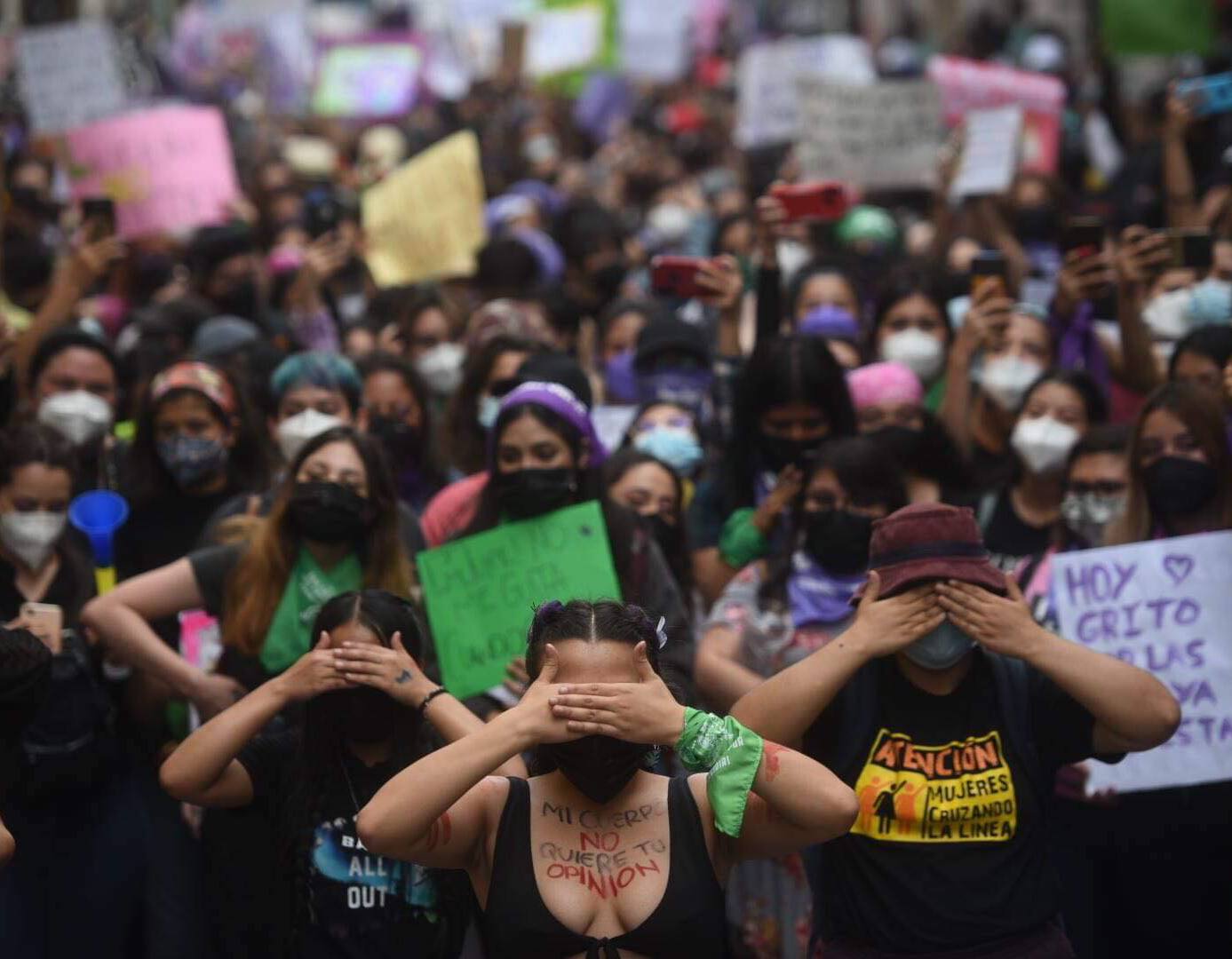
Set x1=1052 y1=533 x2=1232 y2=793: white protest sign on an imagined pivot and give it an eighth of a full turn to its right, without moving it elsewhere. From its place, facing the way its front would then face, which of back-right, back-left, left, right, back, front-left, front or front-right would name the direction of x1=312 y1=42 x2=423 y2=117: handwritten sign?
right

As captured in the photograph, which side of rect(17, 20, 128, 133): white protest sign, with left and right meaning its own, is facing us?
front

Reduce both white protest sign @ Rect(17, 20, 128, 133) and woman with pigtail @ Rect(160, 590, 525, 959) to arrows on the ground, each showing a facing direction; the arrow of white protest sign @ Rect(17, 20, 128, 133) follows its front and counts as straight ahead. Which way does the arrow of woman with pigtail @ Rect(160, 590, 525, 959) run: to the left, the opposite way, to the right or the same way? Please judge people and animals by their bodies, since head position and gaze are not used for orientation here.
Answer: the same way

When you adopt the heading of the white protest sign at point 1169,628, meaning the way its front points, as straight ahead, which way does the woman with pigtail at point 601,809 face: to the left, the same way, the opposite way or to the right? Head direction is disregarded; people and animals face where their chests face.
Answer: the same way

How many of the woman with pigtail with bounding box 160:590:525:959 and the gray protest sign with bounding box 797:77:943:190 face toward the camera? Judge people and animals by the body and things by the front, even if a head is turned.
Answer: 2

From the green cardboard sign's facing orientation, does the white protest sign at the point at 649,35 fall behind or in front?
behind

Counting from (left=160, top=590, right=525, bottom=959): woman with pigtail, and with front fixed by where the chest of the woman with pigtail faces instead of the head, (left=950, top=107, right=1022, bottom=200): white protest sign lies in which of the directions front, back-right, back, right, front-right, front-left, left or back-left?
back-left

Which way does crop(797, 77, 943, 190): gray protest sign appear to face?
toward the camera

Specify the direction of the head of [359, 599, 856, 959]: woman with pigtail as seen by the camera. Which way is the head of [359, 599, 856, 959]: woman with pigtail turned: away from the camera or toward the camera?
toward the camera

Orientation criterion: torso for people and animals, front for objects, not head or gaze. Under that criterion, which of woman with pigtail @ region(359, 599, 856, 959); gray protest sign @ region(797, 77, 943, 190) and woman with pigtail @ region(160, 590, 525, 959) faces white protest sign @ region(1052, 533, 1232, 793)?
gray protest sign @ region(797, 77, 943, 190)

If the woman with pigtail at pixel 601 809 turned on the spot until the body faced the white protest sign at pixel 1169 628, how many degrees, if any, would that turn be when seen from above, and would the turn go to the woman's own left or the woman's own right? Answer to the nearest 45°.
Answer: approximately 135° to the woman's own left

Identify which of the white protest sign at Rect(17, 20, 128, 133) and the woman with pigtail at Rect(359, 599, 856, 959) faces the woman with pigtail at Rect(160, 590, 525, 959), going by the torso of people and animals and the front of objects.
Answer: the white protest sign

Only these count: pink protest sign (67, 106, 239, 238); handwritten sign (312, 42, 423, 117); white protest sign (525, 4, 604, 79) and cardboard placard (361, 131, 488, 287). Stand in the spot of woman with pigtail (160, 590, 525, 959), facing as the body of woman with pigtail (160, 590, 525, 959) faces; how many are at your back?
4

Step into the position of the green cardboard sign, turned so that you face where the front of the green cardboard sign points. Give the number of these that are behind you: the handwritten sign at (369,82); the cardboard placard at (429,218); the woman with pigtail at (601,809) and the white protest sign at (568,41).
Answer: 3

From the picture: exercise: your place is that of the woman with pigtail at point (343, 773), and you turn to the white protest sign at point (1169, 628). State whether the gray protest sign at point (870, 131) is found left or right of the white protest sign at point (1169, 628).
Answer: left

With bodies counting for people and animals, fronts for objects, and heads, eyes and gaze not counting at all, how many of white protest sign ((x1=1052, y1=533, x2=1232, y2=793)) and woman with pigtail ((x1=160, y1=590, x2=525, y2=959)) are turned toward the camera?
2

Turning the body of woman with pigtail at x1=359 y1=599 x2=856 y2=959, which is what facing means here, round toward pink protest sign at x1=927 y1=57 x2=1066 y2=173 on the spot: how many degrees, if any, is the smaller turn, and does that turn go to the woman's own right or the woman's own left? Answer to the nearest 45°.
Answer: approximately 180°

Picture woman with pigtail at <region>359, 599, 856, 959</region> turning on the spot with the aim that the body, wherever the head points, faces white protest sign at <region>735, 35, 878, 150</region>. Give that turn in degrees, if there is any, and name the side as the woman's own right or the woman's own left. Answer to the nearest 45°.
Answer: approximately 180°

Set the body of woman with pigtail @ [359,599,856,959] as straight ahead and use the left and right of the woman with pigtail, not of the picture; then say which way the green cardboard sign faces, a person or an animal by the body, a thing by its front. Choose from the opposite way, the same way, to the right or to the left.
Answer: the same way

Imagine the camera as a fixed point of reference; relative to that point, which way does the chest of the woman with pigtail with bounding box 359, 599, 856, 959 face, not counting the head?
toward the camera
